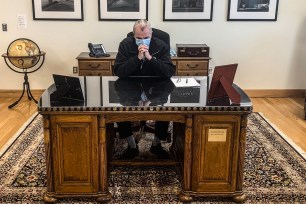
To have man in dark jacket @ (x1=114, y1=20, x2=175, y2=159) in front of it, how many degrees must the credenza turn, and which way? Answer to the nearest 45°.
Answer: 0° — it already faces them

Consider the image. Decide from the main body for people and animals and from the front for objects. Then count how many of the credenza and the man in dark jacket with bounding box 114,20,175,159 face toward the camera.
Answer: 2

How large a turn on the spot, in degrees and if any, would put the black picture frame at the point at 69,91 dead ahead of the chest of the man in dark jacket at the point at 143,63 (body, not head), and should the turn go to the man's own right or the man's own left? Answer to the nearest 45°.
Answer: approximately 45° to the man's own right

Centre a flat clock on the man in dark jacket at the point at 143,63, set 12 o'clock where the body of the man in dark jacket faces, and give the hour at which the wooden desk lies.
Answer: The wooden desk is roughly at 12 o'clock from the man in dark jacket.

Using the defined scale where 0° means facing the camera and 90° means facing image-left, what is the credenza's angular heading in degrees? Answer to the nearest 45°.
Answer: approximately 0°
